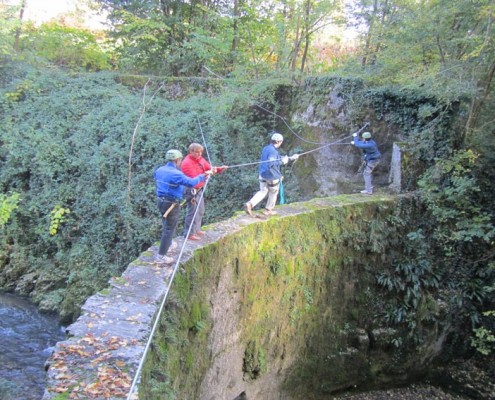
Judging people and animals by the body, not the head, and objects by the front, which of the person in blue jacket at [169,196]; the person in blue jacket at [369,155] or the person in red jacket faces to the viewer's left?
the person in blue jacket at [369,155]

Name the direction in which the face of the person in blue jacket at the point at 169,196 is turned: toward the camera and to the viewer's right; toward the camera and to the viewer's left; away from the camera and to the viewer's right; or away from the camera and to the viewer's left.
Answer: away from the camera and to the viewer's right

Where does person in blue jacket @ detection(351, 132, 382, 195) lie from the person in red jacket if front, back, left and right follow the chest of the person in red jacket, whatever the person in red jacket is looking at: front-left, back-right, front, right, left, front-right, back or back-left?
left

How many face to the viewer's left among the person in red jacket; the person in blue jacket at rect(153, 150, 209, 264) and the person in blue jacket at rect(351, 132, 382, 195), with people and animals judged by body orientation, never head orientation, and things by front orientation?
1

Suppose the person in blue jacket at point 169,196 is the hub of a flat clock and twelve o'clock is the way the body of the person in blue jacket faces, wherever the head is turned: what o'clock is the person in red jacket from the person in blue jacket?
The person in red jacket is roughly at 11 o'clock from the person in blue jacket.

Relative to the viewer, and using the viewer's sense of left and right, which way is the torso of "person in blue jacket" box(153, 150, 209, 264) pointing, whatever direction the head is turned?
facing away from the viewer and to the right of the viewer

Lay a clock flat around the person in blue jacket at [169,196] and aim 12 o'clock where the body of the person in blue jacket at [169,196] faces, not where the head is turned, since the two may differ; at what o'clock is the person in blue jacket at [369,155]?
the person in blue jacket at [369,155] is roughly at 12 o'clock from the person in blue jacket at [169,196].

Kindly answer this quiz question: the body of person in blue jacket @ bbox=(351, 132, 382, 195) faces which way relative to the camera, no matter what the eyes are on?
to the viewer's left

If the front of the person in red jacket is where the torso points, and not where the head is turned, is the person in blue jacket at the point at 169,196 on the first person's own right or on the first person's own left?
on the first person's own right

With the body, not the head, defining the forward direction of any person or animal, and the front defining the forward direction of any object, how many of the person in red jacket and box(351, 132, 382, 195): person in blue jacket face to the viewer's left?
1

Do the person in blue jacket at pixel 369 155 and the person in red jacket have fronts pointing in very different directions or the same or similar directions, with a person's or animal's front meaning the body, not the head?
very different directions

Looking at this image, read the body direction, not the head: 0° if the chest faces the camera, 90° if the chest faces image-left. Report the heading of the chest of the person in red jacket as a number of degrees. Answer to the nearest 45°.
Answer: approximately 315°

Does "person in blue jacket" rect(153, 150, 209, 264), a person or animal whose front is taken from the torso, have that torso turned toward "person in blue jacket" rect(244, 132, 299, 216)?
yes
